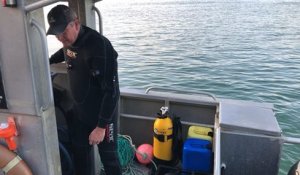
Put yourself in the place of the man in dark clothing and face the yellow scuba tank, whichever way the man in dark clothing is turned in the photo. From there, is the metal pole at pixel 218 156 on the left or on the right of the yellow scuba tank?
right

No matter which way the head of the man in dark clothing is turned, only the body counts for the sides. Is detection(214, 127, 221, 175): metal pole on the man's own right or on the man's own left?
on the man's own left

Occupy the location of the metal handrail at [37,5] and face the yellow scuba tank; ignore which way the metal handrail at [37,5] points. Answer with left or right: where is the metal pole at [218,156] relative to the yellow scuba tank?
right
